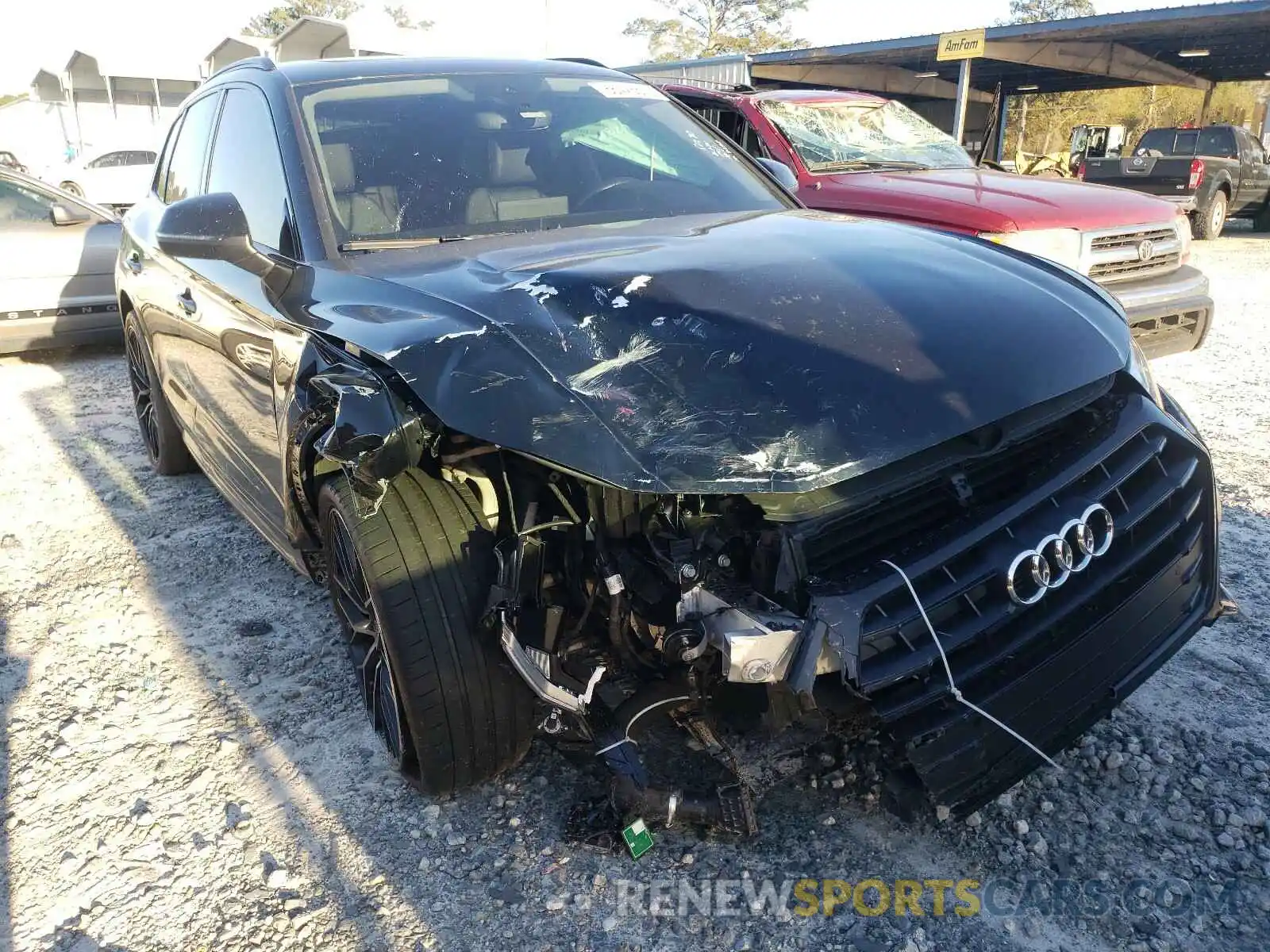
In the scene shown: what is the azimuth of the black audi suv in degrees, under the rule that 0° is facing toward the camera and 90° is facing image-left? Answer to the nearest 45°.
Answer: approximately 315°

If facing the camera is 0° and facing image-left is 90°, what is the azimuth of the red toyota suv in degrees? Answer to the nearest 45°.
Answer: approximately 315°

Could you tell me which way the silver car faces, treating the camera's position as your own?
facing to the right of the viewer

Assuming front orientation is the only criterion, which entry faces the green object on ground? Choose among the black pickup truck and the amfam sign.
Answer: the amfam sign

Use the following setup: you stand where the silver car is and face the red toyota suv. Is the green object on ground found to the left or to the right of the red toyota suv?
right

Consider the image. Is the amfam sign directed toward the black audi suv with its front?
yes

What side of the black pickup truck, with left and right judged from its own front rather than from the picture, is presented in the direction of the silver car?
back

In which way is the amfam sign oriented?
toward the camera

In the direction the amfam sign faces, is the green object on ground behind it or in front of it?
in front

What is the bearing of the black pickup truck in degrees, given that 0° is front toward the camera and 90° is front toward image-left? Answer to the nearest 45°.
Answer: approximately 225°

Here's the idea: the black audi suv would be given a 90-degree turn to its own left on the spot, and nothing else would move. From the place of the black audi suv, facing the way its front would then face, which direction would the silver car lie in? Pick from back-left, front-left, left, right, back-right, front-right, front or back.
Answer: left

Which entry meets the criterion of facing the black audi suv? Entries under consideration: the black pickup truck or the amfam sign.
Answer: the amfam sign
